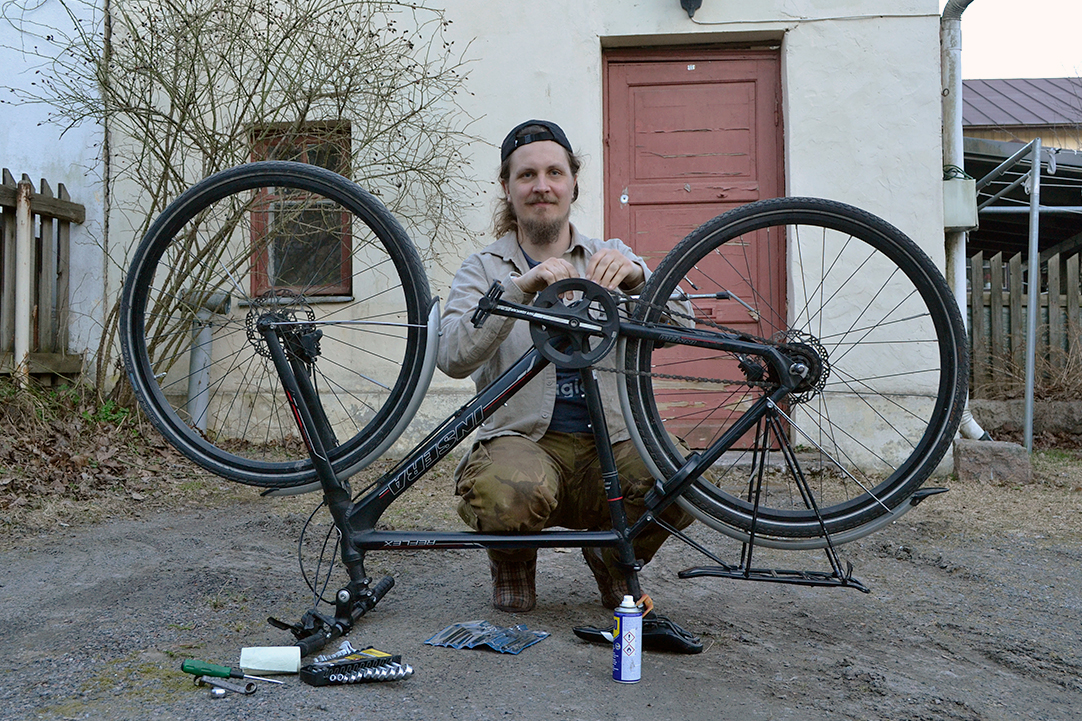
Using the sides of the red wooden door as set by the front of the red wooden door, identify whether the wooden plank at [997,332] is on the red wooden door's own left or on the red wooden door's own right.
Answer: on the red wooden door's own left

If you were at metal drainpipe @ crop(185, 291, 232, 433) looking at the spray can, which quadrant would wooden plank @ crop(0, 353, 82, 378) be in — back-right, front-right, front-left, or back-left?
back-right

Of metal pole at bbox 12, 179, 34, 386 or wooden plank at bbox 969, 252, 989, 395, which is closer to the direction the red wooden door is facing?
the metal pole

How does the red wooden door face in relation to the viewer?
toward the camera

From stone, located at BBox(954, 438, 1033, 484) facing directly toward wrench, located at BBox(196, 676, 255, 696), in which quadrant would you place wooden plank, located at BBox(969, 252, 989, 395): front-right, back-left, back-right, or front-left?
back-right

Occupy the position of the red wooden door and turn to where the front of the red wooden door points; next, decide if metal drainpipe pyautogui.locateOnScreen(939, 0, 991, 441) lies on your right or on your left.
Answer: on your left

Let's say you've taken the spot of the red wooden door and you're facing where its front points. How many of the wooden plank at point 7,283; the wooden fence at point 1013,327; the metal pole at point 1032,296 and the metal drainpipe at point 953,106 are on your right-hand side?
1

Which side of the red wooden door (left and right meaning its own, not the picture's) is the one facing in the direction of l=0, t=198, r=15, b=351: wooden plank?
right

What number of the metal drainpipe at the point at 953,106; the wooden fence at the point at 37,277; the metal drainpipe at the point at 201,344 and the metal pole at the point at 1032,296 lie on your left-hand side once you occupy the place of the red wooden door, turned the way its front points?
2

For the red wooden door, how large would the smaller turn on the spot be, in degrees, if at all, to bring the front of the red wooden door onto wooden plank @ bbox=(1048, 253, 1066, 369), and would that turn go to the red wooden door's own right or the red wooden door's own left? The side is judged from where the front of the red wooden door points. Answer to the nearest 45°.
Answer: approximately 135° to the red wooden door's own left

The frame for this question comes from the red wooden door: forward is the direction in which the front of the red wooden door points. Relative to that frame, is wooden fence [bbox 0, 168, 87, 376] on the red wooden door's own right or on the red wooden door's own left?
on the red wooden door's own right

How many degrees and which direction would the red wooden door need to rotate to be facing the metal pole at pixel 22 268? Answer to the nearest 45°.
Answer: approximately 90° to its right

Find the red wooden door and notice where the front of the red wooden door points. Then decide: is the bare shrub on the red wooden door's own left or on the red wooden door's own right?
on the red wooden door's own right

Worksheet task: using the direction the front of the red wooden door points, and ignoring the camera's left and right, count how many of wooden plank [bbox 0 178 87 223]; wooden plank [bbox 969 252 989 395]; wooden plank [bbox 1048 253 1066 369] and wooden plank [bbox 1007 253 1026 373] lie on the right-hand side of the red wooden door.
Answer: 1

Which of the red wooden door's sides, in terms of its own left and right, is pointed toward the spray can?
front

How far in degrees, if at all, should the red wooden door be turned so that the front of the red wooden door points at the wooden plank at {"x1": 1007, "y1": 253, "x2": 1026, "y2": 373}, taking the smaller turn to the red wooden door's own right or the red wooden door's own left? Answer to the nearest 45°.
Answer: approximately 135° to the red wooden door's own left

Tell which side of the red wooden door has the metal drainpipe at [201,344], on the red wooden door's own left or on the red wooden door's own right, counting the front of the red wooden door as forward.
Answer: on the red wooden door's own right

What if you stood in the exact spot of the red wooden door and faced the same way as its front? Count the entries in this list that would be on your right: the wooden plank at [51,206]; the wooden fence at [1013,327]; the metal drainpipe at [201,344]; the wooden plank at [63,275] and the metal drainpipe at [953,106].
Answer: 3

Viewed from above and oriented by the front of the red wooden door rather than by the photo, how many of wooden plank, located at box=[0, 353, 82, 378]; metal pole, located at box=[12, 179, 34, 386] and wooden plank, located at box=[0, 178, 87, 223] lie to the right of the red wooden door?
3

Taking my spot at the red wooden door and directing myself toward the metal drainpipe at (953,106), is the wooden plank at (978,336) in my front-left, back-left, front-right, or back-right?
front-left
